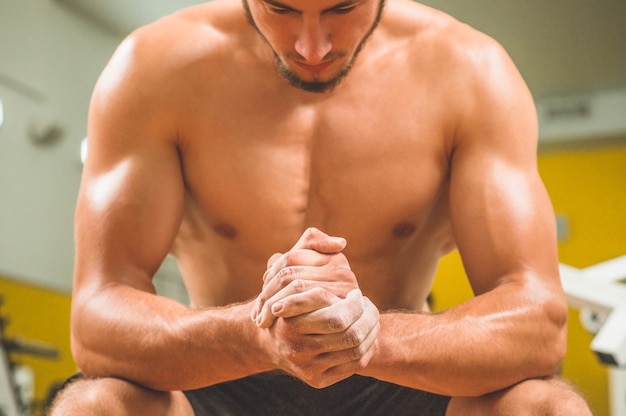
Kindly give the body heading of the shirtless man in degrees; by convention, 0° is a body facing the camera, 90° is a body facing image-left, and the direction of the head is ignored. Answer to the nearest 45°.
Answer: approximately 0°

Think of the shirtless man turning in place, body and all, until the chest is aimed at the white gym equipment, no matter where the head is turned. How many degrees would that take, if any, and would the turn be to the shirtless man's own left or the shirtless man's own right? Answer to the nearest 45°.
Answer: approximately 135° to the shirtless man's own left
